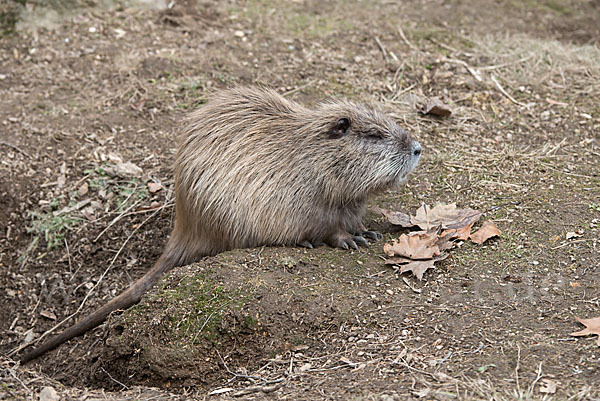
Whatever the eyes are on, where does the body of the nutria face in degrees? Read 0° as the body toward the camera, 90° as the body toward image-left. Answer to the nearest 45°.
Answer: approximately 270°

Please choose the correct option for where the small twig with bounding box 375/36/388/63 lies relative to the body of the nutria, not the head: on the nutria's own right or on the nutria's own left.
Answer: on the nutria's own left

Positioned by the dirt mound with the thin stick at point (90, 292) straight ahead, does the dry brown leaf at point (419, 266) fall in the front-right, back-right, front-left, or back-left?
back-right

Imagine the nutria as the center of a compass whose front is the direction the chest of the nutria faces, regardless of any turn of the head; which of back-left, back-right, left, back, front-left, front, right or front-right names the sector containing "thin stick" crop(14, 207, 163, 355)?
back

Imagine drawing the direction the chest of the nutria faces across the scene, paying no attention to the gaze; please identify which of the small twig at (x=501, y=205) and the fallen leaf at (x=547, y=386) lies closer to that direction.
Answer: the small twig

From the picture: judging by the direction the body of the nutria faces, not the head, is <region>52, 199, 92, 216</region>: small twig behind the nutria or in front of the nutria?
behind

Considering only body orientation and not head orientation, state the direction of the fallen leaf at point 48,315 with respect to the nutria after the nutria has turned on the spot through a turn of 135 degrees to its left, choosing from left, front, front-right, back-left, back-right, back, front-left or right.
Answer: front-left

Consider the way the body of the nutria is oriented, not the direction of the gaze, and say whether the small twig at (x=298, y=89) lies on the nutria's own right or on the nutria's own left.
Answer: on the nutria's own left

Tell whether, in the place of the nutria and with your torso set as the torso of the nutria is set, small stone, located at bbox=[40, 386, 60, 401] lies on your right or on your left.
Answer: on your right

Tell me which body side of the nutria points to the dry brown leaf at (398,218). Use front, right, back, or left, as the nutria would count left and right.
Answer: front

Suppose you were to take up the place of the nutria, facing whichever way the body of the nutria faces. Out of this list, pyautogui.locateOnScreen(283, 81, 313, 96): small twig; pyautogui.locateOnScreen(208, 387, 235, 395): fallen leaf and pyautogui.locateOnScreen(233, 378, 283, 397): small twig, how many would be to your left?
1

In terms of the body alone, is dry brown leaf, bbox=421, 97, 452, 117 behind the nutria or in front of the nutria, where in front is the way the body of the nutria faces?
in front

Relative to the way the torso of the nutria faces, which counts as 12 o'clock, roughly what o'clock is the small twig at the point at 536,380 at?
The small twig is roughly at 2 o'clock from the nutria.

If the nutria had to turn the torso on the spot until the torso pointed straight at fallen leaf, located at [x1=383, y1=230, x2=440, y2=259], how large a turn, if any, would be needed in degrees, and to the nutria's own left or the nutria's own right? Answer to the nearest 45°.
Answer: approximately 45° to the nutria's own right

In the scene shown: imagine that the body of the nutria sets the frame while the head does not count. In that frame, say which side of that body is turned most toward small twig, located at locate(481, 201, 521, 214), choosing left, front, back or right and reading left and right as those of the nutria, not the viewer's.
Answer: front

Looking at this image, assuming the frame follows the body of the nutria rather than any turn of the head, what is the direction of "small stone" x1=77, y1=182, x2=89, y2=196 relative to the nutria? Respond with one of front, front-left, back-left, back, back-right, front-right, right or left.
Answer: back-left

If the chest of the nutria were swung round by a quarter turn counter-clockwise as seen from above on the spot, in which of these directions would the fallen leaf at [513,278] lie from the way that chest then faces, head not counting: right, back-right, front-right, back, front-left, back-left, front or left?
back-right

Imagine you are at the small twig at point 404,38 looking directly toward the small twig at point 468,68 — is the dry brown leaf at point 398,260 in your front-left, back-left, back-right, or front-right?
front-right

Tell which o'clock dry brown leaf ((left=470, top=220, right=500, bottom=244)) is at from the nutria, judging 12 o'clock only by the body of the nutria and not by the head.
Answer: The dry brown leaf is roughly at 1 o'clock from the nutria.

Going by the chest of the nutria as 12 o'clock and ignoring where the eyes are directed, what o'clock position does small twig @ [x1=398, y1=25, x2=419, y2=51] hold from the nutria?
The small twig is roughly at 10 o'clock from the nutria.

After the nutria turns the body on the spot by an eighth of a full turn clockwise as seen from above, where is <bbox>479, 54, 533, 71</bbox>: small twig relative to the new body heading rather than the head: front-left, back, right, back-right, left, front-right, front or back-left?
left
